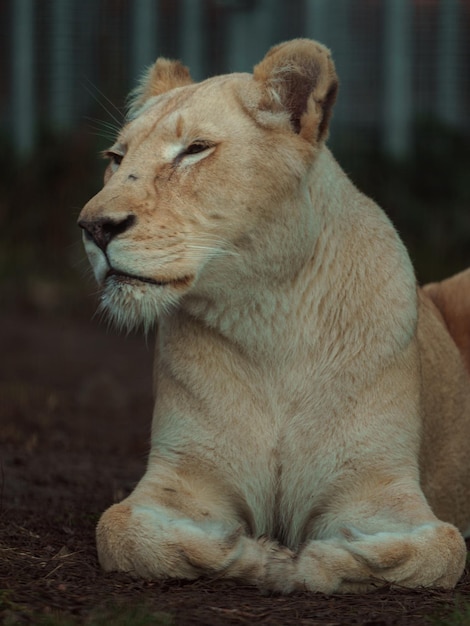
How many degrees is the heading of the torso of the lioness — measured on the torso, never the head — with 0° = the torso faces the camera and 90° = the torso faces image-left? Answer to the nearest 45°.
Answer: approximately 45°
